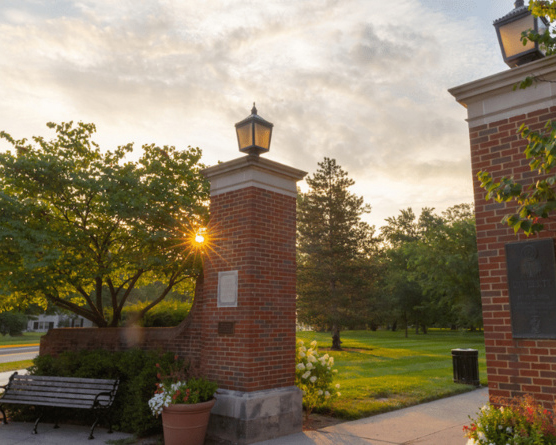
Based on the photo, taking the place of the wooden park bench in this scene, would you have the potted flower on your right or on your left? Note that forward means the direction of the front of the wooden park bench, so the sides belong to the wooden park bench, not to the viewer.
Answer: on your left

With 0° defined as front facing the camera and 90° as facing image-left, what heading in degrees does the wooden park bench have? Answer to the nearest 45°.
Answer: approximately 45°

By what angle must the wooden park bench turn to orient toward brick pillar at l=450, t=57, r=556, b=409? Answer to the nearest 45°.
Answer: approximately 90° to its left

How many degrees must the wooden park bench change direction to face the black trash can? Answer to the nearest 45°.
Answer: approximately 135° to its left

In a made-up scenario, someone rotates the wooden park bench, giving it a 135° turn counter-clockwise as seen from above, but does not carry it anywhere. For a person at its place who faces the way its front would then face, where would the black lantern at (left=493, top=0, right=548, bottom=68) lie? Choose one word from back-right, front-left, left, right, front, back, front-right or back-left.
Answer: front-right

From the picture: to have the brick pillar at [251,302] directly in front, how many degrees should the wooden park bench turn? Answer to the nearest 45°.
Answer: approximately 90° to its left

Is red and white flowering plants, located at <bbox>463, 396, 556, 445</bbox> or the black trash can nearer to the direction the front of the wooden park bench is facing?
the red and white flowering plants

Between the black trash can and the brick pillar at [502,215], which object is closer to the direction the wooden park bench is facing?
the brick pillar

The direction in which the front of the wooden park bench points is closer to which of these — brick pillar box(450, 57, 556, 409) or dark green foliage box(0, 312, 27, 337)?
the brick pillar

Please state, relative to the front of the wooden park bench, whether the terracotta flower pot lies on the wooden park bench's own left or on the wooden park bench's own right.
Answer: on the wooden park bench's own left

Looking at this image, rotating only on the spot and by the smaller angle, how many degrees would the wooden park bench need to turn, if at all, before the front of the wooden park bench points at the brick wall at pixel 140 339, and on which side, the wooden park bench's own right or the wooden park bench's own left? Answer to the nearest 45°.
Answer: approximately 180°

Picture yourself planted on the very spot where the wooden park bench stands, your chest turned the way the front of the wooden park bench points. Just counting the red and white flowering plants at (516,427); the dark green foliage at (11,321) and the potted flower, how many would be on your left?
2
